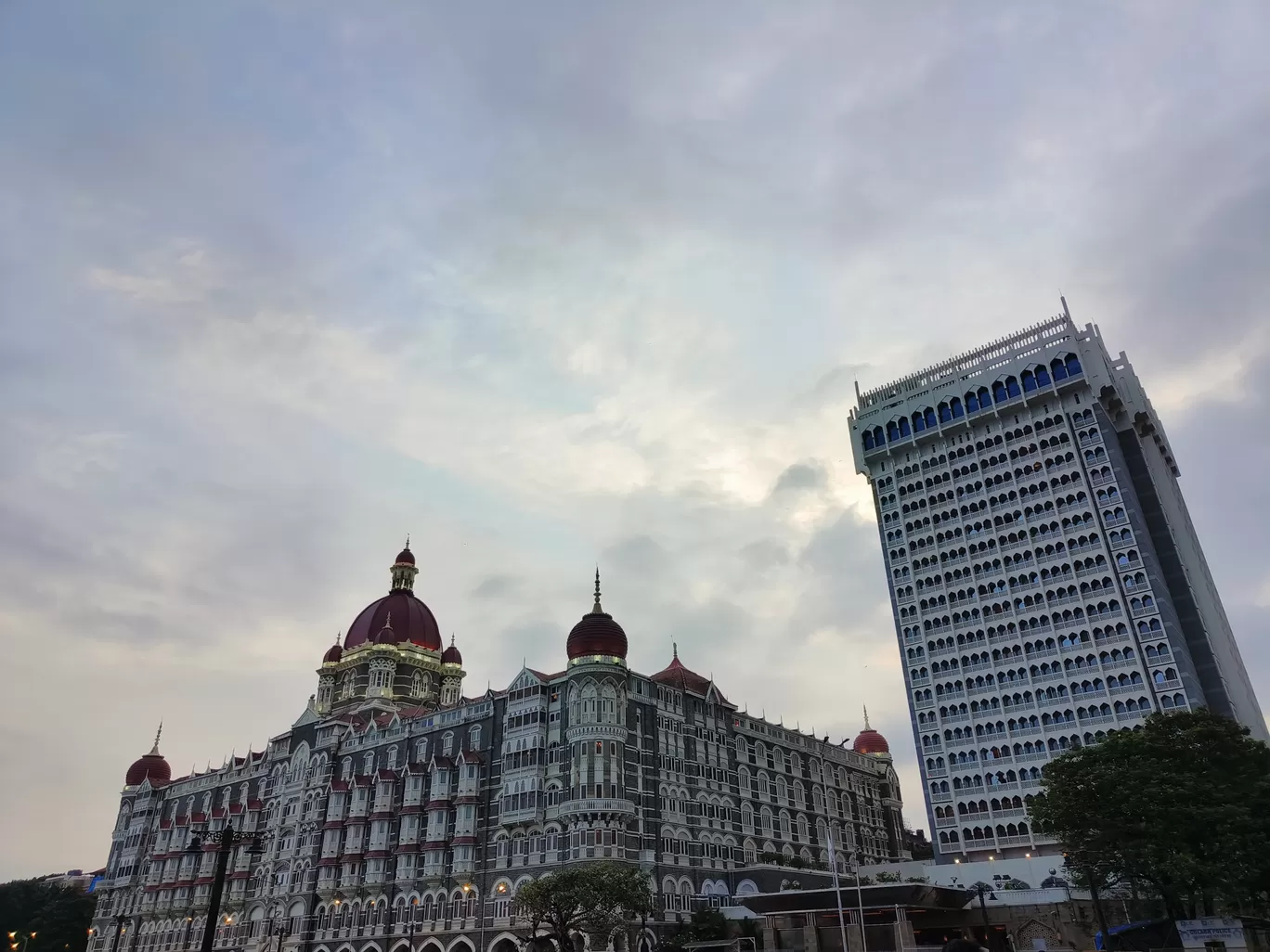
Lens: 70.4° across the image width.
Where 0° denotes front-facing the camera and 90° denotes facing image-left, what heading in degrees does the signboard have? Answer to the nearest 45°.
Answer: approximately 0°
